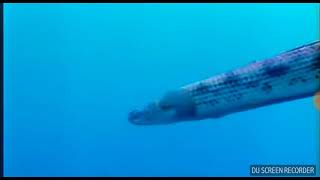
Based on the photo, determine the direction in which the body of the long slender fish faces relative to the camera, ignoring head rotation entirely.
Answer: to the viewer's left
